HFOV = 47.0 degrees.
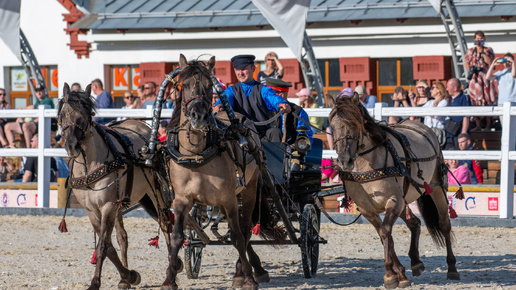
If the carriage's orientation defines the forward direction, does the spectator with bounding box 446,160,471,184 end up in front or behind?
behind

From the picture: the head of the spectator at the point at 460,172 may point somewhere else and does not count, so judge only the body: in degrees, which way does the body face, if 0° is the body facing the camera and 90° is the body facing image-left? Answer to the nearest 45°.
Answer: approximately 45°

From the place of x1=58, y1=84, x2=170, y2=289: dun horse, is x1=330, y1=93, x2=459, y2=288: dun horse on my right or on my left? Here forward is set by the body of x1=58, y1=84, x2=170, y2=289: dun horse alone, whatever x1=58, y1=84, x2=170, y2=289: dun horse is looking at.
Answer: on my left

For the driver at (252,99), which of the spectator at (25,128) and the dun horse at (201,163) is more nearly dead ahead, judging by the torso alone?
the dun horse

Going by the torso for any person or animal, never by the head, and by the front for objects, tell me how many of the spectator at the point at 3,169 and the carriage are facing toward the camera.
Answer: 2

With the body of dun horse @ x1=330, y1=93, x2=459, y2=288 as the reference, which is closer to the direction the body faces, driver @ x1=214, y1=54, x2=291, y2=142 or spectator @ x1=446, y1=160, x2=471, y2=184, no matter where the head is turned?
the driver

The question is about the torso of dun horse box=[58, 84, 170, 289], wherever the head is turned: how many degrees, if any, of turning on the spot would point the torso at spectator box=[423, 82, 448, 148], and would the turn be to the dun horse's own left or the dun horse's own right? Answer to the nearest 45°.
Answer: approximately 180°
